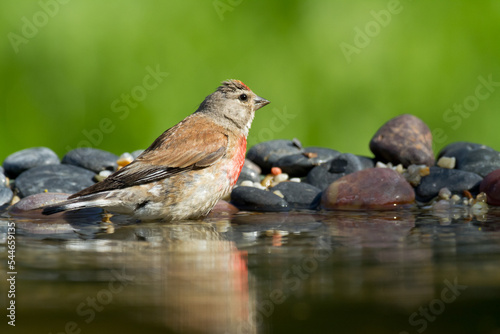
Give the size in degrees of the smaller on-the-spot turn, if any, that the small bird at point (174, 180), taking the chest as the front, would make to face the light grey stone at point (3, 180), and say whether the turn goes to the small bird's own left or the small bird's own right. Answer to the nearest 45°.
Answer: approximately 135° to the small bird's own left

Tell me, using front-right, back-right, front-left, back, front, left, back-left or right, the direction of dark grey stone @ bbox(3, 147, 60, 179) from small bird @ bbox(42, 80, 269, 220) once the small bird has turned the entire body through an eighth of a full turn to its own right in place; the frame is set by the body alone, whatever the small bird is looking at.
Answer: back

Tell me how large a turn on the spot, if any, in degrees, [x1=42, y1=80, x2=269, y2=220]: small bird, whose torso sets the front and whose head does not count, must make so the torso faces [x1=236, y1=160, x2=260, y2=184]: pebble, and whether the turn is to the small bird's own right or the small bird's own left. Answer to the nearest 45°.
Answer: approximately 45° to the small bird's own left

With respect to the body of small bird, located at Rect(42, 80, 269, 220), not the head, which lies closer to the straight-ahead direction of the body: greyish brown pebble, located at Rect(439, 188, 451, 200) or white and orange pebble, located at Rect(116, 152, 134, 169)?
the greyish brown pebble

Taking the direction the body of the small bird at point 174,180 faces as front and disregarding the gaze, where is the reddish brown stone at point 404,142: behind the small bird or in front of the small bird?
in front

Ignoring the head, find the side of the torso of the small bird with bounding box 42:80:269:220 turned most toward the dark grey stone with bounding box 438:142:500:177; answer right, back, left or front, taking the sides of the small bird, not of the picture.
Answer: front

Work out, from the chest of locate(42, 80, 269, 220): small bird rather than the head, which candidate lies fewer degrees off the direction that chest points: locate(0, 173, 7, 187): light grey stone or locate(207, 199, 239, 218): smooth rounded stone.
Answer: the smooth rounded stone

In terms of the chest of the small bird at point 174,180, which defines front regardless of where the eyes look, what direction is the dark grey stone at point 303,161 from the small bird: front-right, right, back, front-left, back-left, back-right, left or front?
front-left

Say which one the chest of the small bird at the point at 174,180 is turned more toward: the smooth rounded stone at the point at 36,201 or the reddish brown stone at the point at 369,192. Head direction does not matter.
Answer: the reddish brown stone

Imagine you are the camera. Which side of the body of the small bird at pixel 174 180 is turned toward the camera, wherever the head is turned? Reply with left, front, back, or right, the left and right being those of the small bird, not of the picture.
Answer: right

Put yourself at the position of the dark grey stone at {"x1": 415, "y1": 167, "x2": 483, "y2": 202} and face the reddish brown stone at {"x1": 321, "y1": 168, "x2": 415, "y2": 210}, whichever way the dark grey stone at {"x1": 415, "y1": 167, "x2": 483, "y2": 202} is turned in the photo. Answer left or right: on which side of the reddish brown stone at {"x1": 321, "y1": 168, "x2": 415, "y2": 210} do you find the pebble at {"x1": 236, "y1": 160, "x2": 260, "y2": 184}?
right
